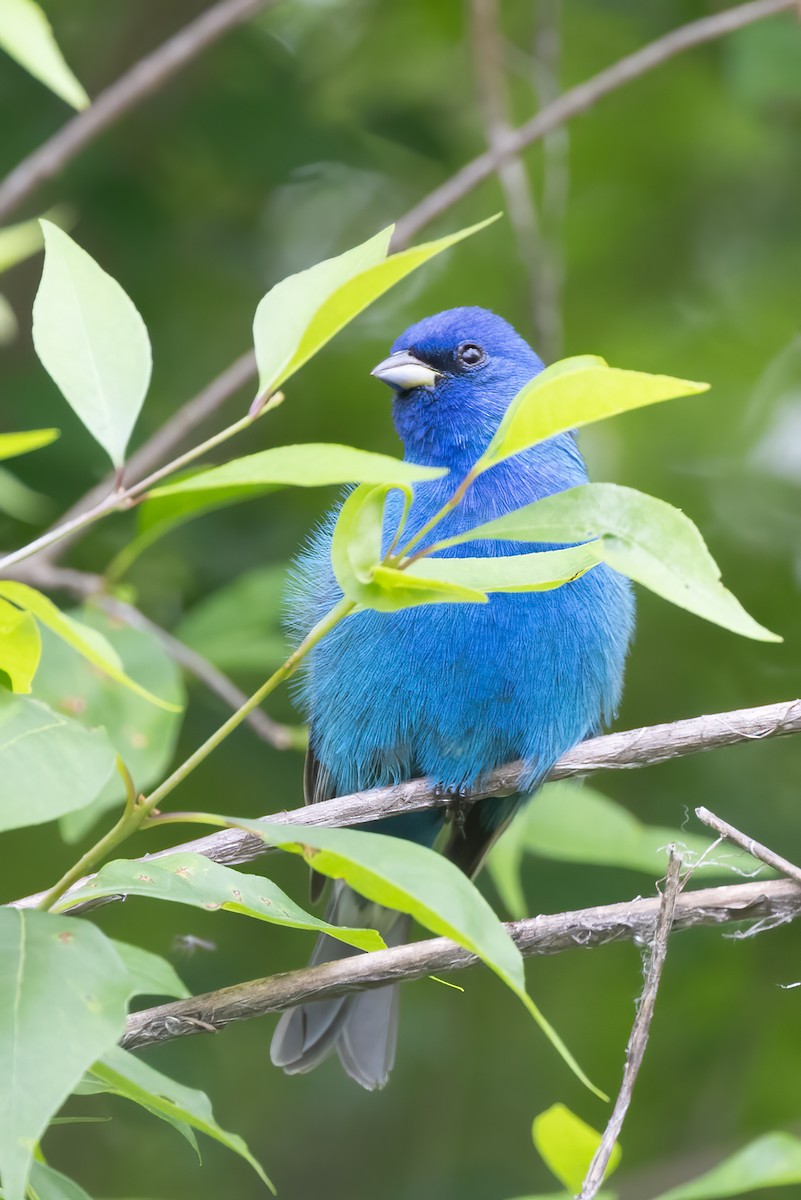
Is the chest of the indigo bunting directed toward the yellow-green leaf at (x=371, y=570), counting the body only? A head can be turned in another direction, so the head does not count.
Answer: yes

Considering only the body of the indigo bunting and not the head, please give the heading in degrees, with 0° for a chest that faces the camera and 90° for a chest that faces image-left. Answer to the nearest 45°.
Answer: approximately 0°

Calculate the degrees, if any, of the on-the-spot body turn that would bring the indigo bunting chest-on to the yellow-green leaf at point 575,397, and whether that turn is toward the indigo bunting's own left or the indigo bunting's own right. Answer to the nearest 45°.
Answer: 0° — it already faces it
